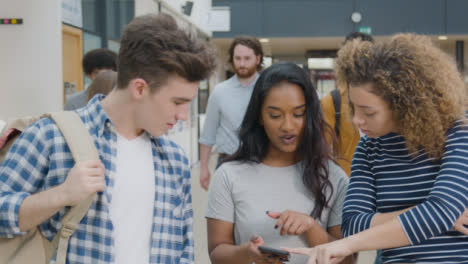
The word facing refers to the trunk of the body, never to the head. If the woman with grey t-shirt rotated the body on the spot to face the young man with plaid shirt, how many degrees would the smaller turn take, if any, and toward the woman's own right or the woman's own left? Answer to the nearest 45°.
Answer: approximately 45° to the woman's own right

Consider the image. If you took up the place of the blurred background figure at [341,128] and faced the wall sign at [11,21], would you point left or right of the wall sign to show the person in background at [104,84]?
right

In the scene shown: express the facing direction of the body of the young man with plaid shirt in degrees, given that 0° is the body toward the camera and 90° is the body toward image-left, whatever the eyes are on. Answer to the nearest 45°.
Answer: approximately 315°

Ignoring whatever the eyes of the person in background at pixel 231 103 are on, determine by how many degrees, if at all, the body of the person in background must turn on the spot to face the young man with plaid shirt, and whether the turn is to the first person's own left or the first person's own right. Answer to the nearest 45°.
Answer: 0° — they already face them

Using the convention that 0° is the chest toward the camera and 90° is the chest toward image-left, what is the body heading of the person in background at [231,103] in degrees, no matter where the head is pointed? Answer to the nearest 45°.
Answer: approximately 0°
